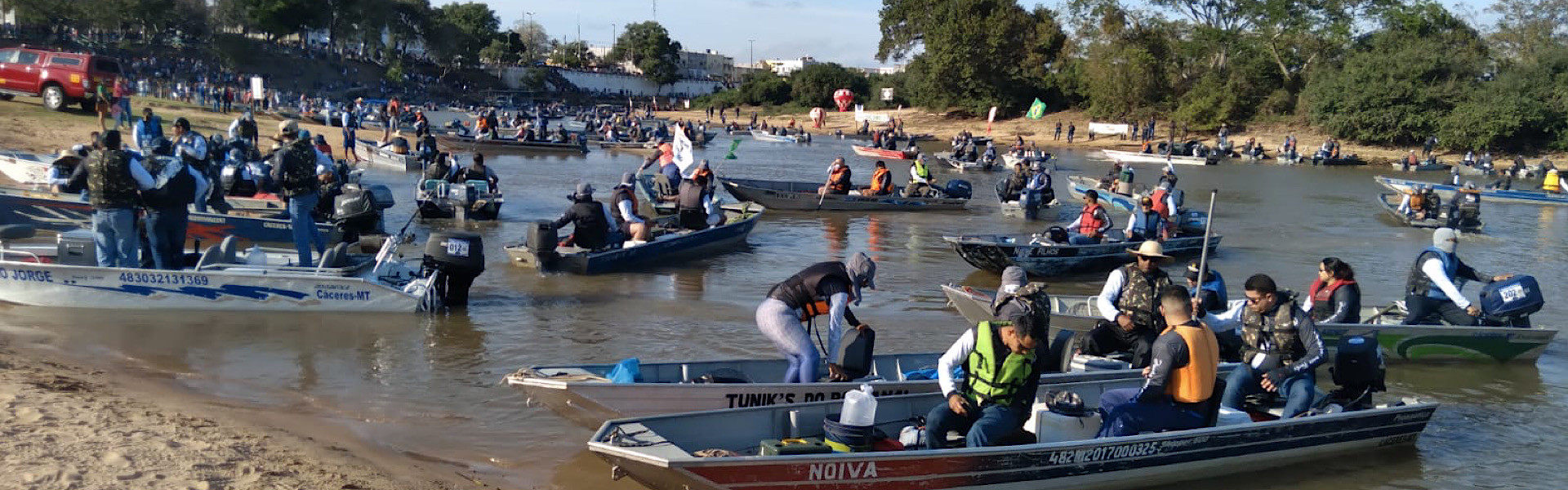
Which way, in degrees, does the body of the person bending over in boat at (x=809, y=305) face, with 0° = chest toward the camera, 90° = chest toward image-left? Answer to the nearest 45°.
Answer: approximately 270°

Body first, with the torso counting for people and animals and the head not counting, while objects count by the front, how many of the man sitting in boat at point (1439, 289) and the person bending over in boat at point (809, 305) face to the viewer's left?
0

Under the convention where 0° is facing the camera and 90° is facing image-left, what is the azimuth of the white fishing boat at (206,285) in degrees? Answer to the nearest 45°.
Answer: approximately 90°

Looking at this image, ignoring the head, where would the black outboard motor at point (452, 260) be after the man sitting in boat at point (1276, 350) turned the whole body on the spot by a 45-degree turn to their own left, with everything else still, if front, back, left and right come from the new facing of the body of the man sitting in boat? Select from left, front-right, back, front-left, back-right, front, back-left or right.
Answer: right

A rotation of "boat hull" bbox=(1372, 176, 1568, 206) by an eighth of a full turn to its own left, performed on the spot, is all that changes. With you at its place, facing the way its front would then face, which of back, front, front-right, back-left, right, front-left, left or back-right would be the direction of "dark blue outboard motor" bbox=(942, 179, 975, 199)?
front

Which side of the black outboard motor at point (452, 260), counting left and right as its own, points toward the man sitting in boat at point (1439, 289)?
back

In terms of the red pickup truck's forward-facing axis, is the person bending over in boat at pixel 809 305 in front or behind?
behind

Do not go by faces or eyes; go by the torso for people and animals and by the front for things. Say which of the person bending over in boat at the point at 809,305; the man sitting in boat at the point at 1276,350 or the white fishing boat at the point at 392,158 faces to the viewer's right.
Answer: the person bending over in boat

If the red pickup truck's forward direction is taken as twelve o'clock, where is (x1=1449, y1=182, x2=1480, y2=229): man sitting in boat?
The man sitting in boat is roughly at 6 o'clock from the red pickup truck.
